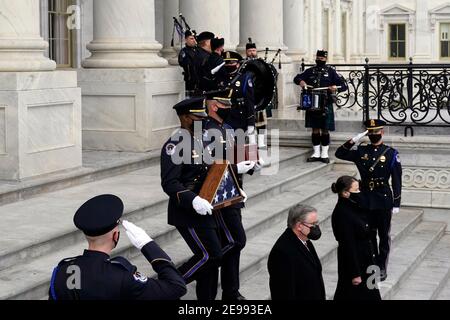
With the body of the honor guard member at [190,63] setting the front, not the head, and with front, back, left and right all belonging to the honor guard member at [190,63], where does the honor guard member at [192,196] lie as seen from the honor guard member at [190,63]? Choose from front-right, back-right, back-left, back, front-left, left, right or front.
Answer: front-right

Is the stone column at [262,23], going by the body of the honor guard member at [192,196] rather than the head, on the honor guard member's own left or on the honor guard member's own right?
on the honor guard member's own left

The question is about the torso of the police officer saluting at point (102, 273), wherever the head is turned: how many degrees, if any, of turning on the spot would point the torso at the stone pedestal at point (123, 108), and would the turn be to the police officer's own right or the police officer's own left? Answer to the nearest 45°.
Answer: approximately 45° to the police officer's own left

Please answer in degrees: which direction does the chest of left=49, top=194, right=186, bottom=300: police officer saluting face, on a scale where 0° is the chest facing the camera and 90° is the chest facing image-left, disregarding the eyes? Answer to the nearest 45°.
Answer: approximately 225°
